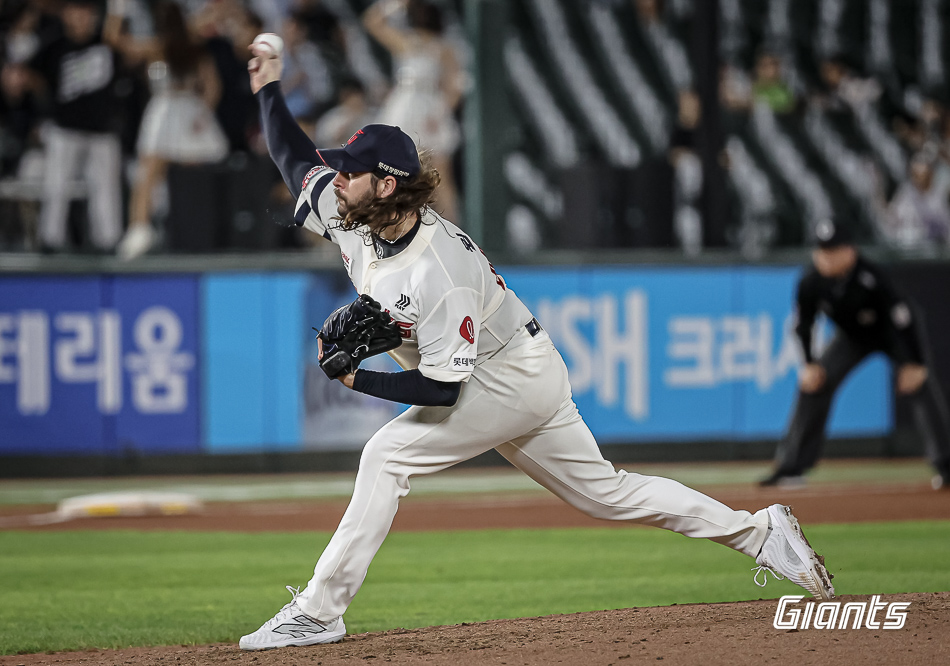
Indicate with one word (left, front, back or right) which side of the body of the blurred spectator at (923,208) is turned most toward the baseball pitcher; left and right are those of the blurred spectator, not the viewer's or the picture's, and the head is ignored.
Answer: front

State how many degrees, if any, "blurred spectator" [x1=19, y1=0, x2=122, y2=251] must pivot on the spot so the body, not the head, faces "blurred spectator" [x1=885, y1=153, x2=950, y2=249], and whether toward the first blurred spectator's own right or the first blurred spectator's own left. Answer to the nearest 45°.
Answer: approximately 90° to the first blurred spectator's own left

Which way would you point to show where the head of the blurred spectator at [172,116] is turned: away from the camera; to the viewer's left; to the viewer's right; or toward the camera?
away from the camera

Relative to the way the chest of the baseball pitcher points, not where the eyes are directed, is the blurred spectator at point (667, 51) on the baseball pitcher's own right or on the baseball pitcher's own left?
on the baseball pitcher's own right

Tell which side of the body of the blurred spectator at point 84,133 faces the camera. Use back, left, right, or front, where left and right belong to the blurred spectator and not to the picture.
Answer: front

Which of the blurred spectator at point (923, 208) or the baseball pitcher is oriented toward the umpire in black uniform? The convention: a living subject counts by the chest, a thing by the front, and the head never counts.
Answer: the blurred spectator

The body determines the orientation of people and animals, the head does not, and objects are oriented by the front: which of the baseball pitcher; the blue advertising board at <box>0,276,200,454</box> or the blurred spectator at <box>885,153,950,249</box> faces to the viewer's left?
the baseball pitcher

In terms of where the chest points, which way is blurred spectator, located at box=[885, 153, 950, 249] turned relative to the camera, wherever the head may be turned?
toward the camera

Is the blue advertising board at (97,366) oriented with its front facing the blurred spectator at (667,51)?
no

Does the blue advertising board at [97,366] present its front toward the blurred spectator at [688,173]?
no
